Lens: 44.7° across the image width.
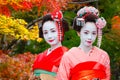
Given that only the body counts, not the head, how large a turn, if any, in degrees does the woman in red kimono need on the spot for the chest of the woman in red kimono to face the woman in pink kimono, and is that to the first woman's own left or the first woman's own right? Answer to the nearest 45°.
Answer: approximately 90° to the first woman's own left

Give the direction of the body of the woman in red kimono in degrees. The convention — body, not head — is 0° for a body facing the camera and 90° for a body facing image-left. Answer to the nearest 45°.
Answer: approximately 45°
